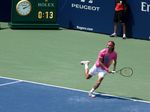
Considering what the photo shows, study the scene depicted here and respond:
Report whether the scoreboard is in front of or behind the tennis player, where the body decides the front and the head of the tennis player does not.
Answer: behind

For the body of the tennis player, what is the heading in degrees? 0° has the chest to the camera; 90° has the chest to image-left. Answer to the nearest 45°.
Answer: approximately 315°

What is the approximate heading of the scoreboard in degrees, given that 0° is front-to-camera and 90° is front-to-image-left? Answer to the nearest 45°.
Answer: approximately 0°

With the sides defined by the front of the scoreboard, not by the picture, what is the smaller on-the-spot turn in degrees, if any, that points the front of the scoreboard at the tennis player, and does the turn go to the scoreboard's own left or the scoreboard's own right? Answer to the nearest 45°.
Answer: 0° — it already faces them
